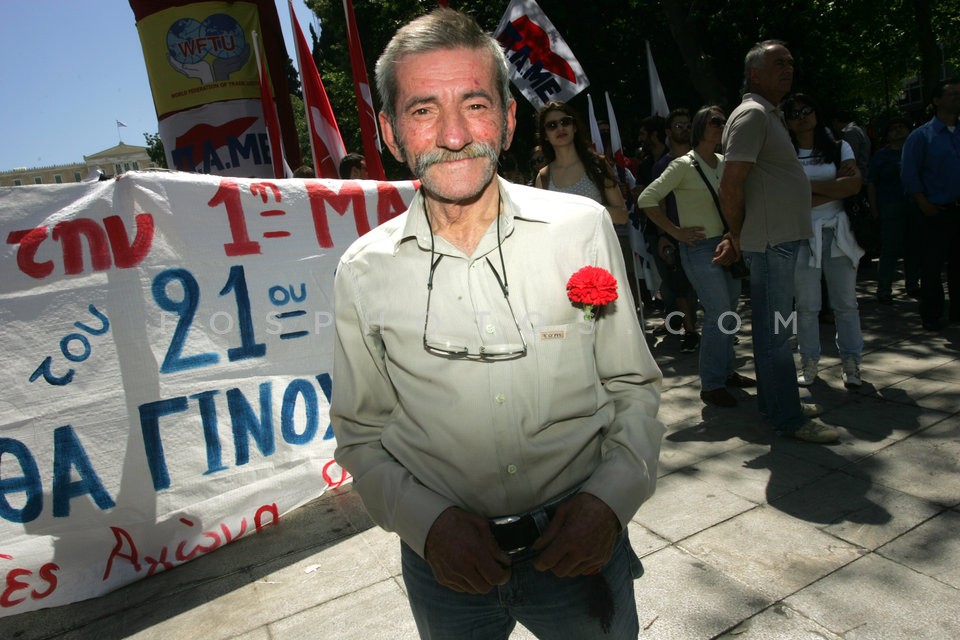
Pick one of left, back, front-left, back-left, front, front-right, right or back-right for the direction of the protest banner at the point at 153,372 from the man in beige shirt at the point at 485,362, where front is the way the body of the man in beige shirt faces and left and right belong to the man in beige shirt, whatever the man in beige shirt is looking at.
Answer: back-right

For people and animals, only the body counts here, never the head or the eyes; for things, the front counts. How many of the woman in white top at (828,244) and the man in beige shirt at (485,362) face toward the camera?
2

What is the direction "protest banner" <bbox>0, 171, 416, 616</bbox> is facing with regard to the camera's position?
facing the viewer and to the right of the viewer

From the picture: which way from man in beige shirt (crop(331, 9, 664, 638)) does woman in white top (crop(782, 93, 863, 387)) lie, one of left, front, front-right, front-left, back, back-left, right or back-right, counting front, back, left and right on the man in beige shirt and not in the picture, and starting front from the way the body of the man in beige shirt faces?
back-left

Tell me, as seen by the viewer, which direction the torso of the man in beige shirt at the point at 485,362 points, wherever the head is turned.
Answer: toward the camera

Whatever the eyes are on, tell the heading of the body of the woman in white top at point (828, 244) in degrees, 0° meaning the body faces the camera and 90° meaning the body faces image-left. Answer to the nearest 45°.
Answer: approximately 0°

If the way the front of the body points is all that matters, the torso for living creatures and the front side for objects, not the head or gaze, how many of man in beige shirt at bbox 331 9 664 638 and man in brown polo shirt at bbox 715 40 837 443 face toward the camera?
1

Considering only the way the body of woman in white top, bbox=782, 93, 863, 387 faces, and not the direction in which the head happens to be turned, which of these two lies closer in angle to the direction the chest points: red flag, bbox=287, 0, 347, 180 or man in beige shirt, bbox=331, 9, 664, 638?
the man in beige shirt

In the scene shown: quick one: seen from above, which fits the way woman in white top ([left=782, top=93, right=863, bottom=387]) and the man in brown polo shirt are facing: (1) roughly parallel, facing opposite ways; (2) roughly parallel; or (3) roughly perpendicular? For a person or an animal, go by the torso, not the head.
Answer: roughly perpendicular

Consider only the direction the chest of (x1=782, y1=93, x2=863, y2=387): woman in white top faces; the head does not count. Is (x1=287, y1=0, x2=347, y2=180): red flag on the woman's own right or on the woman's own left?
on the woman's own right
